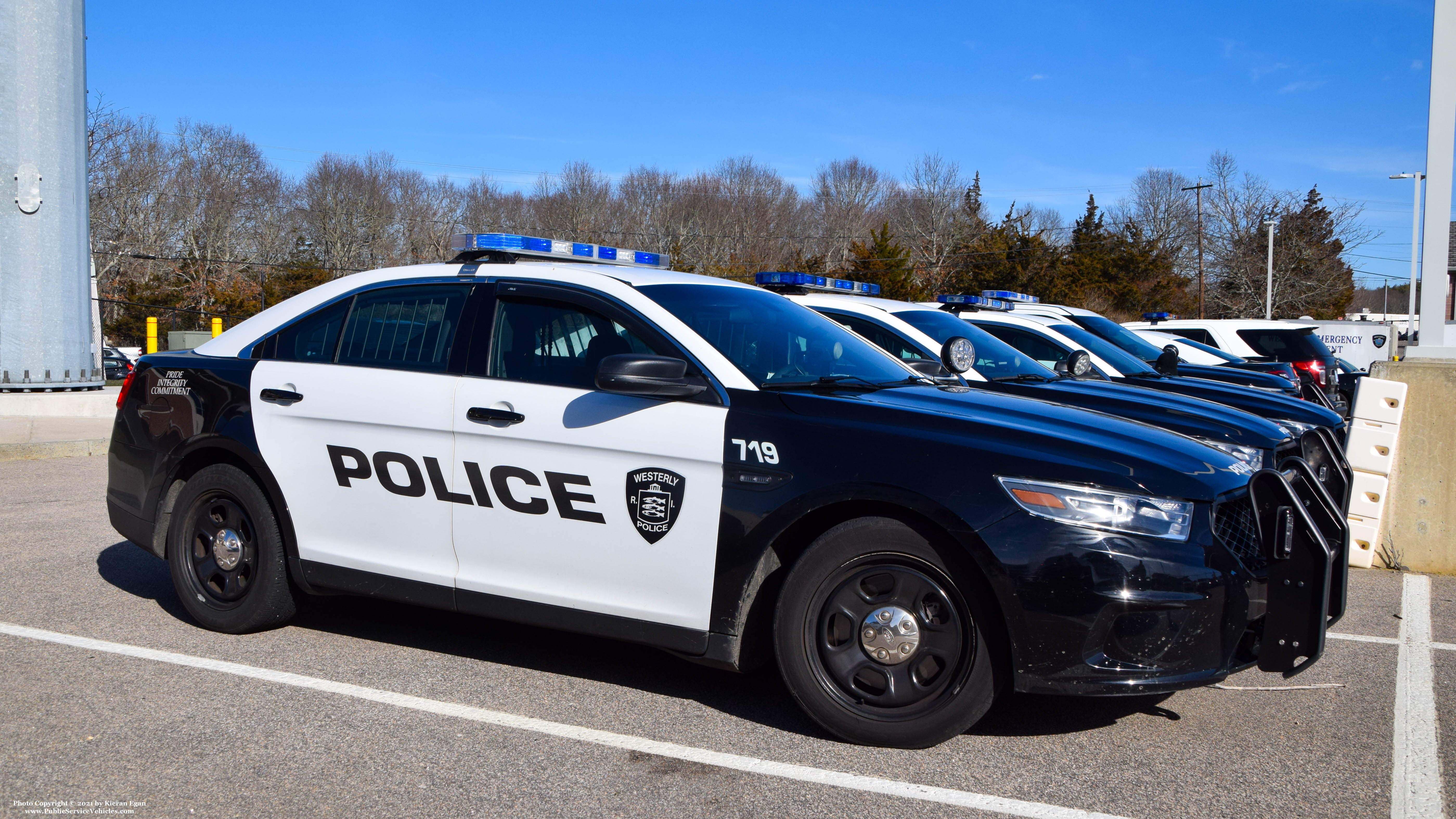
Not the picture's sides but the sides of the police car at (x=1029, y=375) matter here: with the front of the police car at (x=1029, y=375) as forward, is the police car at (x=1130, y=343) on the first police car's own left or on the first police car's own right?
on the first police car's own left

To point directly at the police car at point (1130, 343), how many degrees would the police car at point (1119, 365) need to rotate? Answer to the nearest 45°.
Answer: approximately 135° to its left

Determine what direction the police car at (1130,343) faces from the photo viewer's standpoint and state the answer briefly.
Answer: facing the viewer and to the right of the viewer

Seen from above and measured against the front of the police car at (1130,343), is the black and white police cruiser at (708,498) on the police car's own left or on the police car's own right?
on the police car's own right

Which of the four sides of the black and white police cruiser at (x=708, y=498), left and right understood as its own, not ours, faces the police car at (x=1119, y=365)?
left

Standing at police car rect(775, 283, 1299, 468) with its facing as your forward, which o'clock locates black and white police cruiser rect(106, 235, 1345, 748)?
The black and white police cruiser is roughly at 2 o'clock from the police car.

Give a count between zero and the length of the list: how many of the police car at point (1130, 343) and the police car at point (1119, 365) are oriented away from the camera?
0
